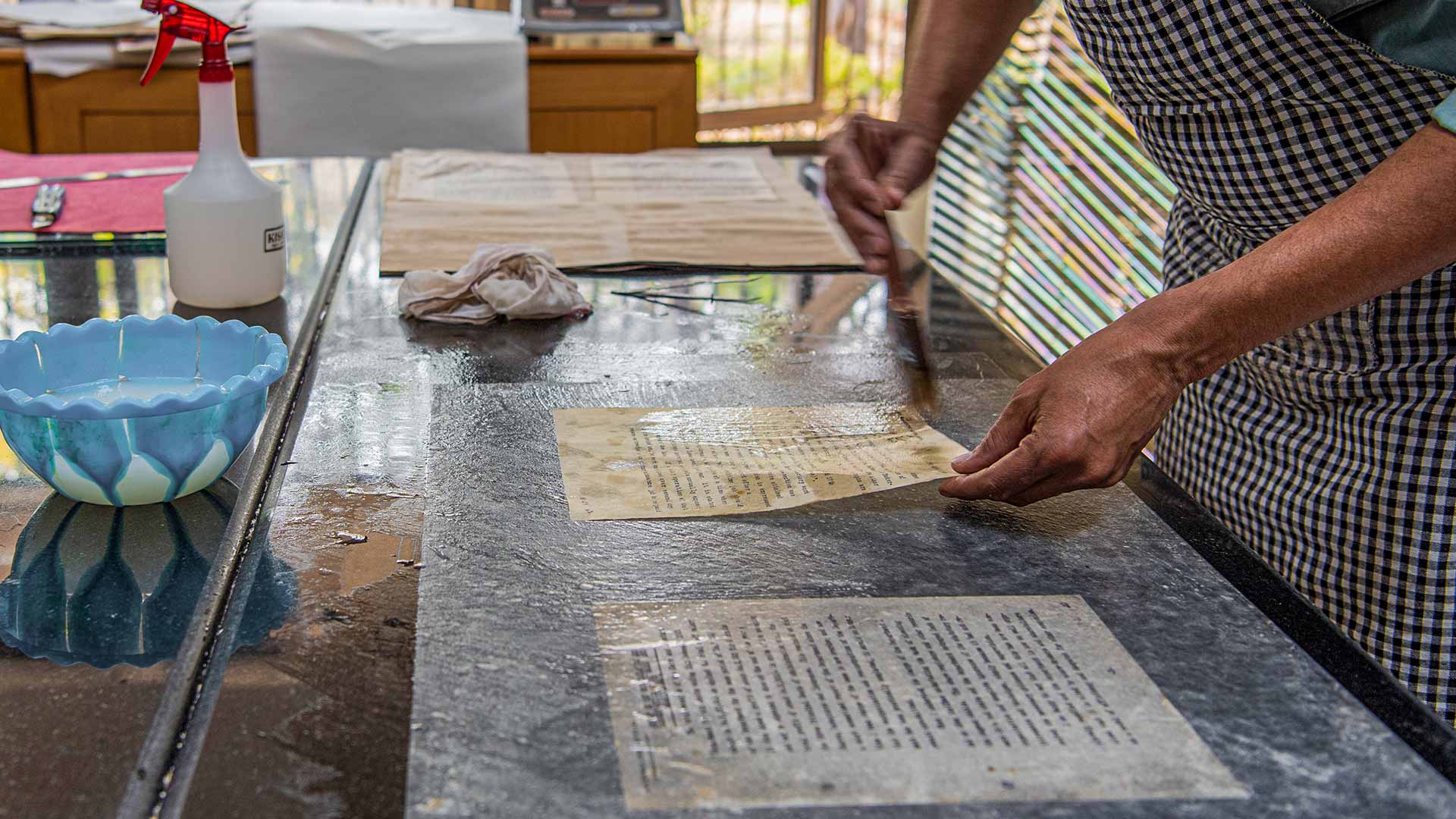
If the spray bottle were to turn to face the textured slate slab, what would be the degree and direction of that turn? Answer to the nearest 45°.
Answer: approximately 90° to its left

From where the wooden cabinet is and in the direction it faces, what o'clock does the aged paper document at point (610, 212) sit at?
The aged paper document is roughly at 12 o'clock from the wooden cabinet.

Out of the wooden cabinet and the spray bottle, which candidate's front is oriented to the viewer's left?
the spray bottle

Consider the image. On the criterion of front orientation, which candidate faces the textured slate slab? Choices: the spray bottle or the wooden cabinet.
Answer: the wooden cabinet

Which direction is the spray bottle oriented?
to the viewer's left

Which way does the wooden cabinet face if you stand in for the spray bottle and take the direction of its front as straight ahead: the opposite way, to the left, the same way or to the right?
to the left

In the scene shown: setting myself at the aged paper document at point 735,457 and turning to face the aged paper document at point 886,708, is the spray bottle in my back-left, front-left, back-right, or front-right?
back-right

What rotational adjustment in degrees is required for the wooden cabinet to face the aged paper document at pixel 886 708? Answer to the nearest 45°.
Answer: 0° — it already faces it

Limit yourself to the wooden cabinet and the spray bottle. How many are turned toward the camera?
1
